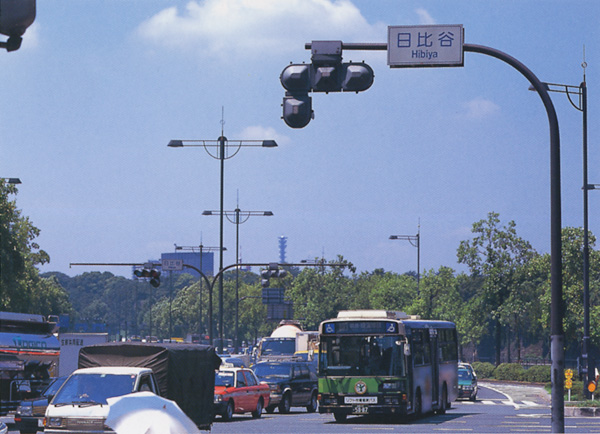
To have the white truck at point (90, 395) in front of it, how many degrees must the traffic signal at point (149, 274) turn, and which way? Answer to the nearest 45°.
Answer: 0° — it already faces it

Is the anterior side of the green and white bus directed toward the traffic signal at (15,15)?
yes

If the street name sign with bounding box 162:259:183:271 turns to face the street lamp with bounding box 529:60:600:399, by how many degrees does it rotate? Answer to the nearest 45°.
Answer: approximately 45° to its left

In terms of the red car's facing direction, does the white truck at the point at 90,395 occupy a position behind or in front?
in front

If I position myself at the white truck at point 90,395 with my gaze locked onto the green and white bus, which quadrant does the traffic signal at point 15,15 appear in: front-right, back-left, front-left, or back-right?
back-right

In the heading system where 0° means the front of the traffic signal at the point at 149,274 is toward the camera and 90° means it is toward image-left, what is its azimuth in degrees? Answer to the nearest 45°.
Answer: approximately 0°

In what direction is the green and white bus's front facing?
toward the camera

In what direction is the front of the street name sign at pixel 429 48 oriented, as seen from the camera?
facing the viewer

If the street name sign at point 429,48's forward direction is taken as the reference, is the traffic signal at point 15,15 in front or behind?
in front

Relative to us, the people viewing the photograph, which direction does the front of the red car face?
facing the viewer and to the left of the viewer

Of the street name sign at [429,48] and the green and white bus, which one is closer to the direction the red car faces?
the street name sign
